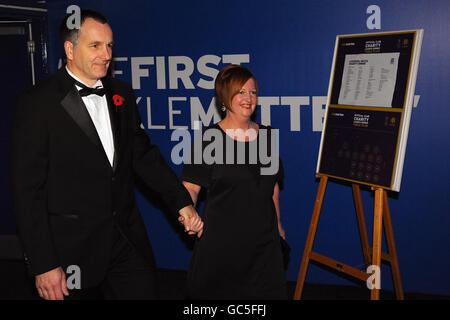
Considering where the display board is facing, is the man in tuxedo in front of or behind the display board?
in front

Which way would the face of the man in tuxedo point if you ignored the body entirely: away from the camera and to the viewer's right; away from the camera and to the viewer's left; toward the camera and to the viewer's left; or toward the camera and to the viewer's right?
toward the camera and to the viewer's right

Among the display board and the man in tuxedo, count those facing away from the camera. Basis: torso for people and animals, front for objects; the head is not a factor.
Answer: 0

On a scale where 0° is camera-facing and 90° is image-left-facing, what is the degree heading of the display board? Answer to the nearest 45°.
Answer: approximately 45°

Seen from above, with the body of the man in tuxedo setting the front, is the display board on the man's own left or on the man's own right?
on the man's own left

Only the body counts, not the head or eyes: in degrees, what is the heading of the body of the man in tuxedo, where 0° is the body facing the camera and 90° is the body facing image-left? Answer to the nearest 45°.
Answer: approximately 315°

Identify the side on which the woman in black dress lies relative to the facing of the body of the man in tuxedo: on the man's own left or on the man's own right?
on the man's own left

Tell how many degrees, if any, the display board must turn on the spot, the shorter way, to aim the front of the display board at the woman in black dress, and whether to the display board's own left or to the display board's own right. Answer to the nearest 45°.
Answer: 0° — it already faces them
